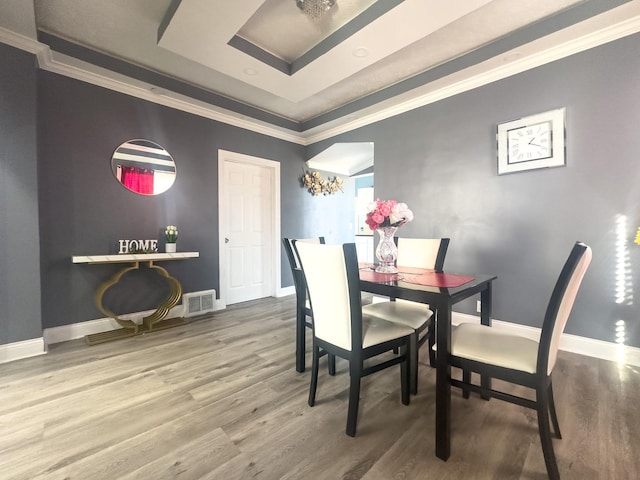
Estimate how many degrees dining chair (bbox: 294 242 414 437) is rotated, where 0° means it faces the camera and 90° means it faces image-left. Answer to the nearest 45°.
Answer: approximately 225°

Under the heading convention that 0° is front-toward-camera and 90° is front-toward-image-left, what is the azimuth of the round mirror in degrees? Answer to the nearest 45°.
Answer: approximately 0°

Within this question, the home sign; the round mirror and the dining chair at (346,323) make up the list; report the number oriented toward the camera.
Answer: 2

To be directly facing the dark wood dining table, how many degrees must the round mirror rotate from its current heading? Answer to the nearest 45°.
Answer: approximately 45° to its left

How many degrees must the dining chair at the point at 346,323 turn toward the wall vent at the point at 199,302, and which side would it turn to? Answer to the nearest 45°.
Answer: approximately 90° to its left

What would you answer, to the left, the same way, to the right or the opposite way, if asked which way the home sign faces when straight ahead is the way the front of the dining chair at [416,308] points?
to the left

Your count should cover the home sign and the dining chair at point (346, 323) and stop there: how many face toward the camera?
1

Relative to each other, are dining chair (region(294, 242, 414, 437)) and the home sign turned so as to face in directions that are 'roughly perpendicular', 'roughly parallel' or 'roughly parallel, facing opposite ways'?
roughly perpendicular

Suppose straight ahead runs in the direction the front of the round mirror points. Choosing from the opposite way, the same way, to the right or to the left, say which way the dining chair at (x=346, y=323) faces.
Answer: to the left

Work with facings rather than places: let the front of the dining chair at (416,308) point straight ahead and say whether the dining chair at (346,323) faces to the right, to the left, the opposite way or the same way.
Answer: the opposite way
